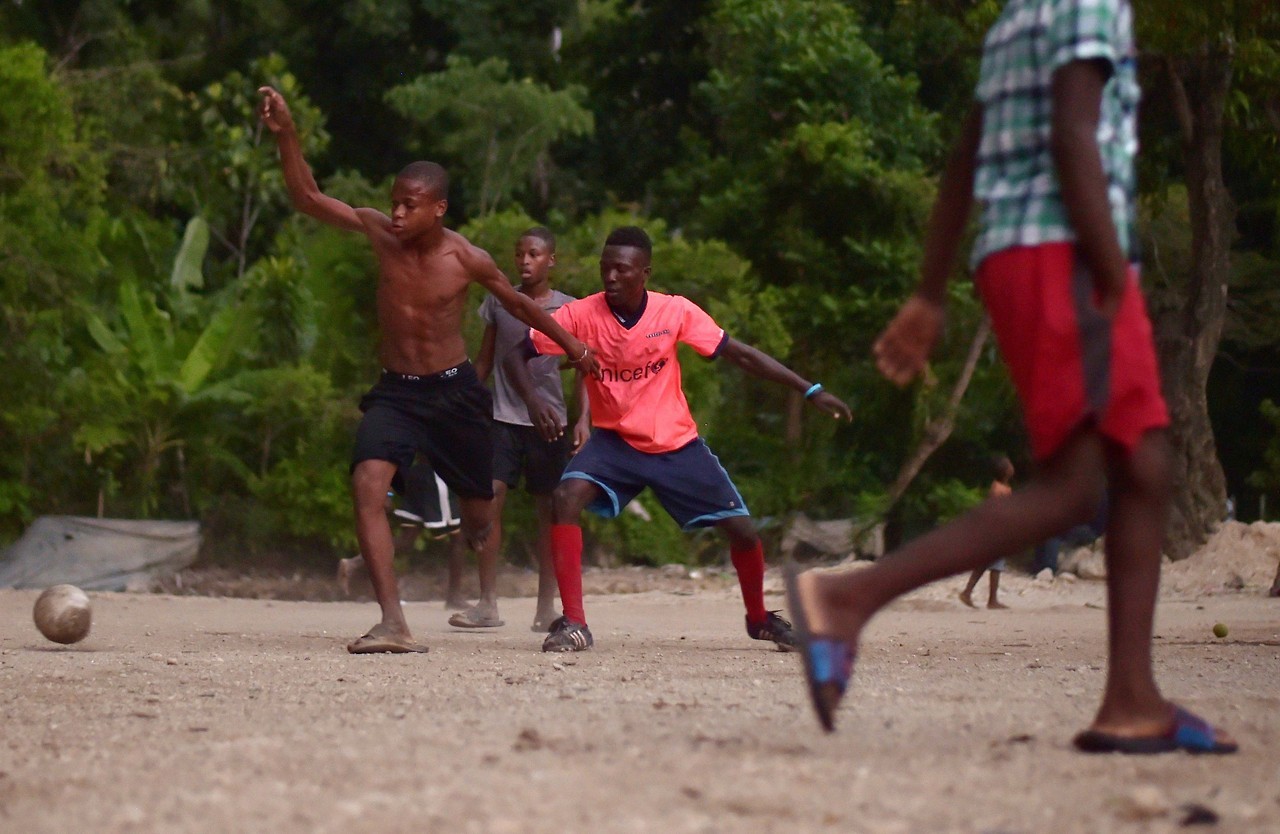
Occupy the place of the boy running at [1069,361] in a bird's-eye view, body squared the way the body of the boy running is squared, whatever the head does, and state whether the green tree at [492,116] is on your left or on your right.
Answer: on your left

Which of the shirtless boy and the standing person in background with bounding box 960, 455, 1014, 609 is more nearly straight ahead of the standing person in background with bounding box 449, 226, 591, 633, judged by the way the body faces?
the shirtless boy

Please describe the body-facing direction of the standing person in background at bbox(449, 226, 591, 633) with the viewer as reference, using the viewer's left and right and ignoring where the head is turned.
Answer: facing the viewer and to the left of the viewer

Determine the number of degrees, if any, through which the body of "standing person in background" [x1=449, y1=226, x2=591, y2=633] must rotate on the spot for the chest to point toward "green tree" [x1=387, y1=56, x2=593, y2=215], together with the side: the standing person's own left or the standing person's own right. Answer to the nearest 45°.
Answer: approximately 135° to the standing person's own right

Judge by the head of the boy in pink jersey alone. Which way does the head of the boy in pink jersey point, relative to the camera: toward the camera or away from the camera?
toward the camera

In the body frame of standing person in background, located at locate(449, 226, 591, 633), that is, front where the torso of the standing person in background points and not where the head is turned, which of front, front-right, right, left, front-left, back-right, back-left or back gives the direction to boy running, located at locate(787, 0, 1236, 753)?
front-left
